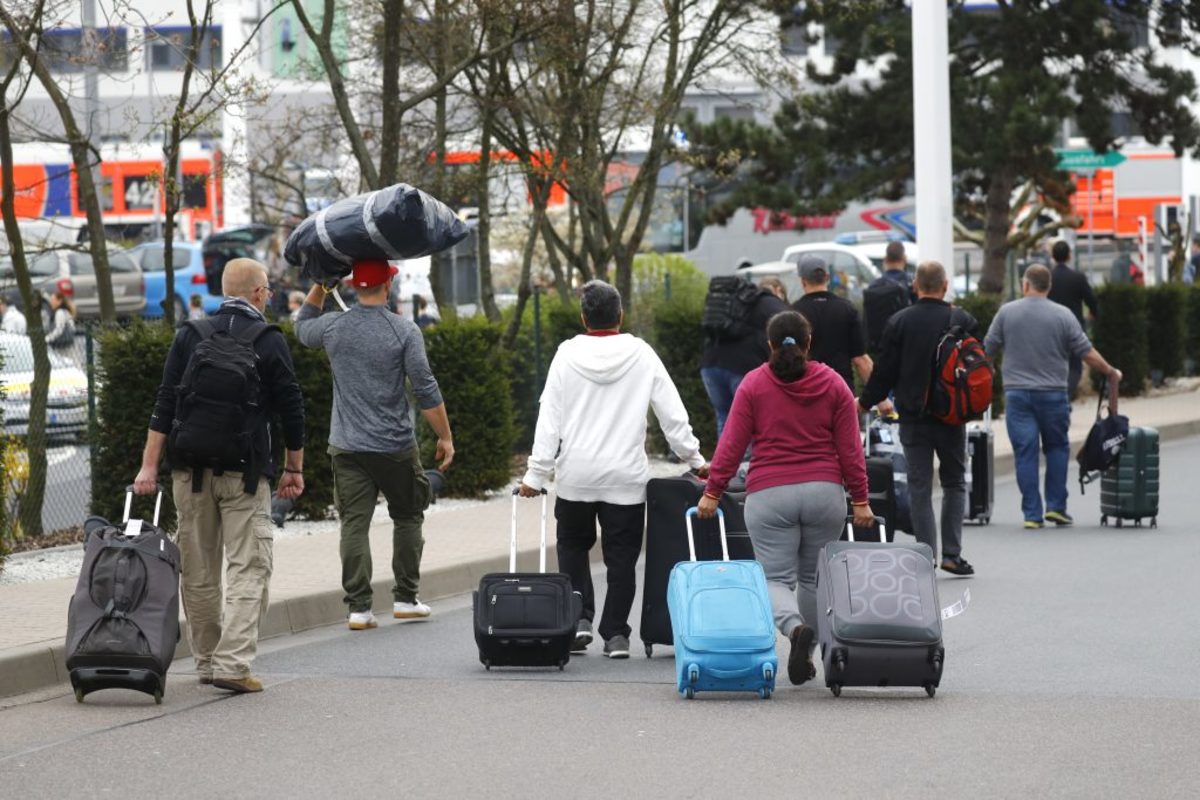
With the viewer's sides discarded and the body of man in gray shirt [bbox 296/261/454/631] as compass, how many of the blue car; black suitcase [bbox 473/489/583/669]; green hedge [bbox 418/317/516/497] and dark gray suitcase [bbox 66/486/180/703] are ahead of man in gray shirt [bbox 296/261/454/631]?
2

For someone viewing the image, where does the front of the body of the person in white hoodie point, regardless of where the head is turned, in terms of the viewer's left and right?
facing away from the viewer

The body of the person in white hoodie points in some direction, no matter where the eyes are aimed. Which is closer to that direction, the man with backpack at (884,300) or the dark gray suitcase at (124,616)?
the man with backpack

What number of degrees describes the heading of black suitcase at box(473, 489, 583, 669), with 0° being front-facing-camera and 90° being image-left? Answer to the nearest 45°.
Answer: approximately 0°

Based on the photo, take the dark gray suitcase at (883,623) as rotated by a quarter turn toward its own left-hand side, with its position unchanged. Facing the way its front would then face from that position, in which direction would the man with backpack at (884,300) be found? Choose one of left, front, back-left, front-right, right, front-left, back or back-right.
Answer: left

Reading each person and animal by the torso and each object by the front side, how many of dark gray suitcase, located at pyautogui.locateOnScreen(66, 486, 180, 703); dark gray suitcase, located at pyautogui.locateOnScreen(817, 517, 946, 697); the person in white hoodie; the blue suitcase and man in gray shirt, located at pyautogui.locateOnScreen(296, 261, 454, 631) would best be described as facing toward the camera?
3

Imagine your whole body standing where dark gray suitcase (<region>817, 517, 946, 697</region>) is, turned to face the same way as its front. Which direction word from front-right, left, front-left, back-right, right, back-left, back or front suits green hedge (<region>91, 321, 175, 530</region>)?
back-right

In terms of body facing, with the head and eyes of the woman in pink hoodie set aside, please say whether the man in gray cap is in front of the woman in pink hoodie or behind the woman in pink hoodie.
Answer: in front

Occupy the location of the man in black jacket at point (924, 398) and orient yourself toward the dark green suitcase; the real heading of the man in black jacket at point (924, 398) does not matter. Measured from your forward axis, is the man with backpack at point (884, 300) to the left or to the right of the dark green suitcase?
left

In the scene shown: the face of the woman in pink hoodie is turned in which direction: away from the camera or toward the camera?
away from the camera

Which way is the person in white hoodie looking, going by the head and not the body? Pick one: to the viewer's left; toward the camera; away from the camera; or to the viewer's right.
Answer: away from the camera

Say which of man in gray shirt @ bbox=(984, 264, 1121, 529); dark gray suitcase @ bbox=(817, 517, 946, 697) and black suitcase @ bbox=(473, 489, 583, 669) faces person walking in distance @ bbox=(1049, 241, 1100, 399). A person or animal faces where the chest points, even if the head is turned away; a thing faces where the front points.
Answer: the man in gray shirt

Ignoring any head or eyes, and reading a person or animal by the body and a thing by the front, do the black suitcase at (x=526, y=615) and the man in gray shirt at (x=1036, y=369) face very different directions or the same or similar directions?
very different directions

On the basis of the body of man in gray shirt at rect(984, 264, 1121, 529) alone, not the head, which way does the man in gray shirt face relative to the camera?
away from the camera
